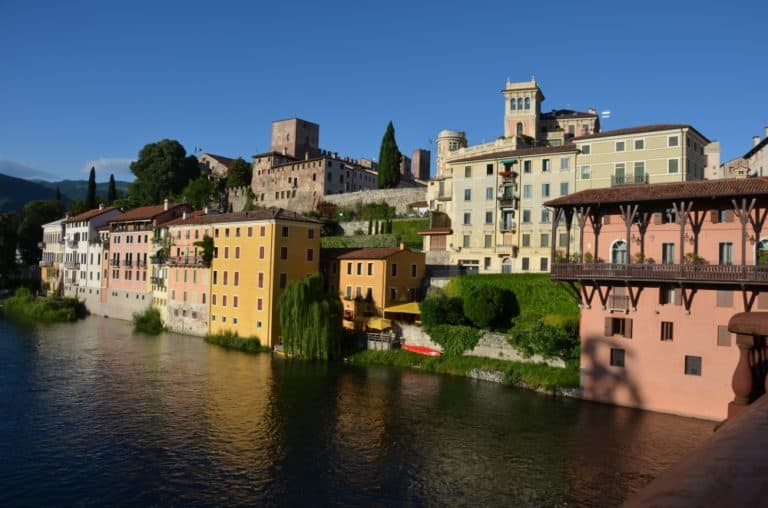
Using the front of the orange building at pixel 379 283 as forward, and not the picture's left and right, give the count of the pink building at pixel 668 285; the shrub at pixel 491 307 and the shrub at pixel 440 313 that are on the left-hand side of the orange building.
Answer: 3

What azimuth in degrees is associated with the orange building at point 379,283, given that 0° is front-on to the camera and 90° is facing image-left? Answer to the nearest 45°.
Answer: approximately 45°

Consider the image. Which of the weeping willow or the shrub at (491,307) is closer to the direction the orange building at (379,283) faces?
the weeping willow

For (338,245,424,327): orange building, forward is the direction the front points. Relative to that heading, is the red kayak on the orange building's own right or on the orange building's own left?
on the orange building's own left

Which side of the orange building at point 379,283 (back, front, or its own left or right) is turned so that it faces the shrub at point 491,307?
left

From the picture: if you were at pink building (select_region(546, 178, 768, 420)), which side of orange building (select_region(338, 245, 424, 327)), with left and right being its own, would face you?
left

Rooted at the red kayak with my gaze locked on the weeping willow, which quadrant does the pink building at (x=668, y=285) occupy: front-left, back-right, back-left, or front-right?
back-left

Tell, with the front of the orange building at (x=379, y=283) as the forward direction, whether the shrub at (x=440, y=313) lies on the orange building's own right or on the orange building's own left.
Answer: on the orange building's own left
